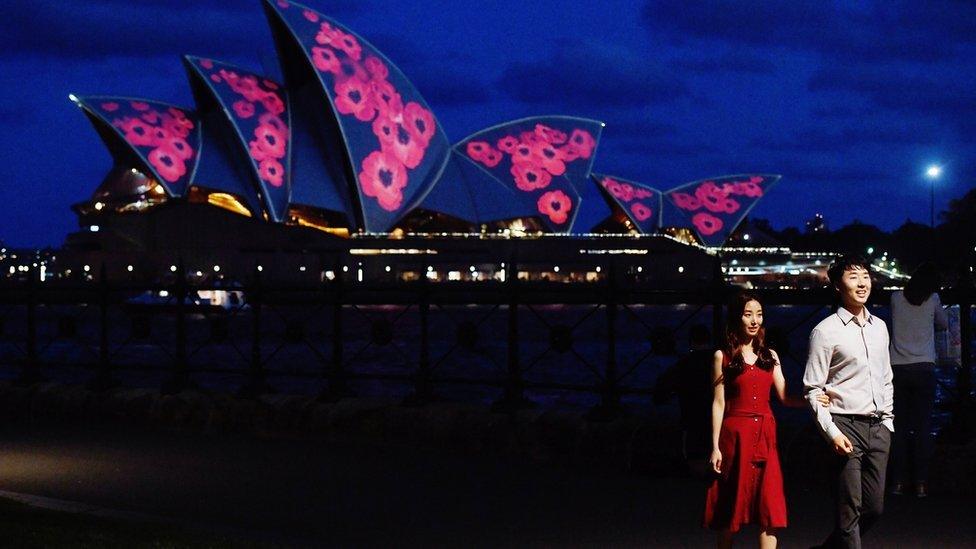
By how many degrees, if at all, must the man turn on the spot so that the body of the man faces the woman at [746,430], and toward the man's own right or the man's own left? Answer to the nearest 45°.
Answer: approximately 135° to the man's own right

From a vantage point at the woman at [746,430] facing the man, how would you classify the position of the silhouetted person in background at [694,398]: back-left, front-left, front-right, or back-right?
back-left

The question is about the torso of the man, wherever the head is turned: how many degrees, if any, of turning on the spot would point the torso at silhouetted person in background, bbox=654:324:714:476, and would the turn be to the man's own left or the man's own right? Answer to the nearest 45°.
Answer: approximately 135° to the man's own right

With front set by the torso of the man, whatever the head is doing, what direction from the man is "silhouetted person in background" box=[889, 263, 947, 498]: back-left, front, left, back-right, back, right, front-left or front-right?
back-left

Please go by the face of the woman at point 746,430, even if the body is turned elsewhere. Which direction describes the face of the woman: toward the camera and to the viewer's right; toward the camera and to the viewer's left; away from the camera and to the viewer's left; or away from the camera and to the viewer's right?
toward the camera and to the viewer's right

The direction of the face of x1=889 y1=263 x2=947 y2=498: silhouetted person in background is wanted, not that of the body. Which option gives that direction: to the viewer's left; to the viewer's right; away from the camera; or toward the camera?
away from the camera

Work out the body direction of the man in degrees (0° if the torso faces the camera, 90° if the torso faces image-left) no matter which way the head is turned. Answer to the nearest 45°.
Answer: approximately 315°
